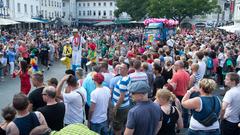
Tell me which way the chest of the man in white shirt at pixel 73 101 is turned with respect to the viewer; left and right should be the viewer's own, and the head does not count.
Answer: facing away from the viewer and to the left of the viewer

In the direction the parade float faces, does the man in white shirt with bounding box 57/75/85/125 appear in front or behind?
in front

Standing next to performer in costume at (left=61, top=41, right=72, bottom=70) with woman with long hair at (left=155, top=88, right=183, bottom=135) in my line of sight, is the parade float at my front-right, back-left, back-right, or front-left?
back-left

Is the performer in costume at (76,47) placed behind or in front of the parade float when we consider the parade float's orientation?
in front

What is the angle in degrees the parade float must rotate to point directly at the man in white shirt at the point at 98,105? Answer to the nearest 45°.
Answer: approximately 45° to its left

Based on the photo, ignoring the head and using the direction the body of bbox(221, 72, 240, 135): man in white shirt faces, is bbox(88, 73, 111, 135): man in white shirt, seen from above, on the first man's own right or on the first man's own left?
on the first man's own left

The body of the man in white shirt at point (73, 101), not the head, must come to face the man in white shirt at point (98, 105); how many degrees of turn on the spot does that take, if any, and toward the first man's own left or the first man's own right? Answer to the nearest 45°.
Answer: approximately 90° to the first man's own right

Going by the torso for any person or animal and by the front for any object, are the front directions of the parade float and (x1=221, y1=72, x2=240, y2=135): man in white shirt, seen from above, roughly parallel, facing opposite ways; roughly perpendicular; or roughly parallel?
roughly perpendicular

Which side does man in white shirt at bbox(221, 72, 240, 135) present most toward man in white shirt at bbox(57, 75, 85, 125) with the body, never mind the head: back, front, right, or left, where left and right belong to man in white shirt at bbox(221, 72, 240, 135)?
left

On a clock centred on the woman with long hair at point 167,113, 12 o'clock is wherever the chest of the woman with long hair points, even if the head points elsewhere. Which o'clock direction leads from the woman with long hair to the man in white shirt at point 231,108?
The man in white shirt is roughly at 3 o'clock from the woman with long hair.
